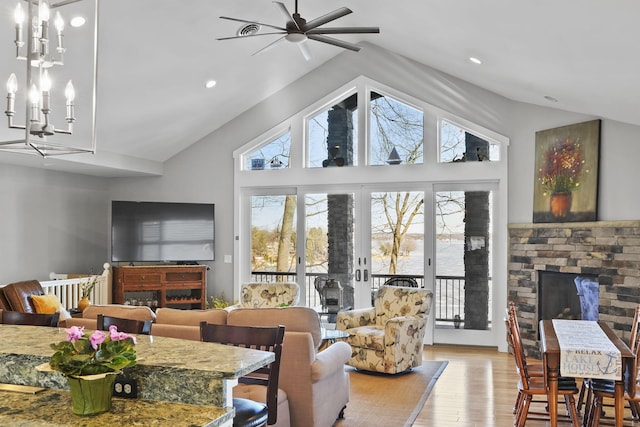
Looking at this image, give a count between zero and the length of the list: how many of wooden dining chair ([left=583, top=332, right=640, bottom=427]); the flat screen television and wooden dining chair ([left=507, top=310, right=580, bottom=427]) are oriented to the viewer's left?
1

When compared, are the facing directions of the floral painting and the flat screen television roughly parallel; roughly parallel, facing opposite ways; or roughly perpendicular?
roughly perpendicular

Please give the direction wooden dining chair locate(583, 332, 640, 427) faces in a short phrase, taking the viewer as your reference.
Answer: facing to the left of the viewer

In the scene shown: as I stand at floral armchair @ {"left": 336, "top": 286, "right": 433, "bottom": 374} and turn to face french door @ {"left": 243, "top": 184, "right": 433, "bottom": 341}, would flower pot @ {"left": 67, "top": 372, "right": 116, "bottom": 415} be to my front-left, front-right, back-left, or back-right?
back-left

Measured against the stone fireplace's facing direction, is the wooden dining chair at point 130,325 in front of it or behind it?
in front

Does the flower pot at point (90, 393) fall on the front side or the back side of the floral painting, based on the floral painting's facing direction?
on the front side

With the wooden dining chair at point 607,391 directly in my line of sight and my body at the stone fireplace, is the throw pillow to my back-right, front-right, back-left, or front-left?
front-right

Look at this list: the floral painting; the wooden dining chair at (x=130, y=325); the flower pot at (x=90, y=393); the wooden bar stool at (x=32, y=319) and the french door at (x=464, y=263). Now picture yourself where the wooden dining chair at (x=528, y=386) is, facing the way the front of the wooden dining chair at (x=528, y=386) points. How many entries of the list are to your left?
2

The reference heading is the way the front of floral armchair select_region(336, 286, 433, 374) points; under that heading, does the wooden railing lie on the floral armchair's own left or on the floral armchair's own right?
on the floral armchair's own right

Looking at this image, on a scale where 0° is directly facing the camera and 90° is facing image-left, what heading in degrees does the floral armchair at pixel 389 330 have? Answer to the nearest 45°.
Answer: approximately 45°

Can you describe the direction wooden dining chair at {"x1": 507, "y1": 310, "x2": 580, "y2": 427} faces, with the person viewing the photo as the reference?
facing to the right of the viewer

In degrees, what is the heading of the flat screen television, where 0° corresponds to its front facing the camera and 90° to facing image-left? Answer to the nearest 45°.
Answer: approximately 0°

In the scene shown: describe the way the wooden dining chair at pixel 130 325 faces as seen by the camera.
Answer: facing the viewer

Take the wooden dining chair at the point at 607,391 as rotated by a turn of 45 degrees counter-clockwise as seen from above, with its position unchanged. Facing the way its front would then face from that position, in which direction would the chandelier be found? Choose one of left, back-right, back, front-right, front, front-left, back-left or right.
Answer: front

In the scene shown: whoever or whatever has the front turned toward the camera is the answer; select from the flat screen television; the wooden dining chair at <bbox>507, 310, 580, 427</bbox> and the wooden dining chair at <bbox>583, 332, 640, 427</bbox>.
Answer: the flat screen television

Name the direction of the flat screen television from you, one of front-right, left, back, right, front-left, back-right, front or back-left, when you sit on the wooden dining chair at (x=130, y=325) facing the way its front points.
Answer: back
